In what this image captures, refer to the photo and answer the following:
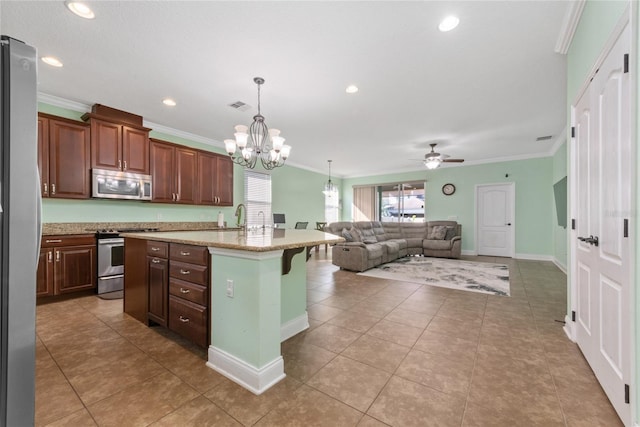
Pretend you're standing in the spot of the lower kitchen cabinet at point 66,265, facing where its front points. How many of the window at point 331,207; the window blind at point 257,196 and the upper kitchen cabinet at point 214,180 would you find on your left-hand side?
3

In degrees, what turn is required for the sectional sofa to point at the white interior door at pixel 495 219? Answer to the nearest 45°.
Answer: approximately 90° to its left

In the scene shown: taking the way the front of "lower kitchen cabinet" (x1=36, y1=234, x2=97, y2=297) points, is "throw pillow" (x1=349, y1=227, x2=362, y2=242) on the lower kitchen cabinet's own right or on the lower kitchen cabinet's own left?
on the lower kitchen cabinet's own left

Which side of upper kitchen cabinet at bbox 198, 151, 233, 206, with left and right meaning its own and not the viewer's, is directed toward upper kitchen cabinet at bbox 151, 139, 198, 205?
right

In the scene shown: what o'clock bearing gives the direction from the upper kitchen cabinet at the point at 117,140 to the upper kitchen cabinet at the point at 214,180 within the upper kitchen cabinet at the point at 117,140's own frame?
the upper kitchen cabinet at the point at 214,180 is roughly at 10 o'clock from the upper kitchen cabinet at the point at 117,140.

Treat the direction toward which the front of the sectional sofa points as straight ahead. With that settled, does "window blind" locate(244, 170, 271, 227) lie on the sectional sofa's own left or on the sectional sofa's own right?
on the sectional sofa's own right

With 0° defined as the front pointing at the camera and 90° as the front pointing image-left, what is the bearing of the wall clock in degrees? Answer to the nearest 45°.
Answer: approximately 0°

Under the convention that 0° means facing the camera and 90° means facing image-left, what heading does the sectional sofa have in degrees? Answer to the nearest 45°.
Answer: approximately 315°
